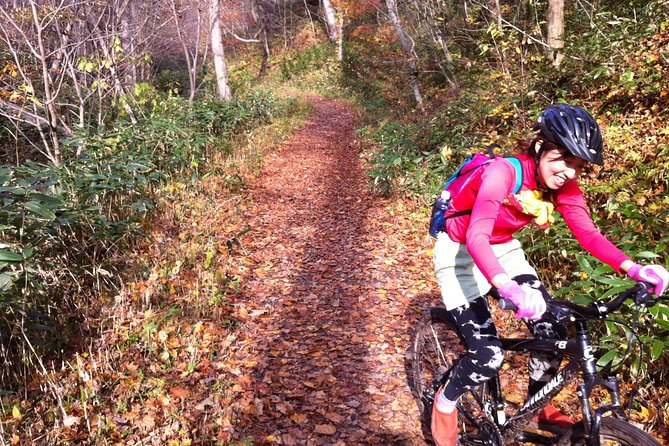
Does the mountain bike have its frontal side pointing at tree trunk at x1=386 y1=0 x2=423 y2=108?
no

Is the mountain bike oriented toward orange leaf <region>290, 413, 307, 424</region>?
no

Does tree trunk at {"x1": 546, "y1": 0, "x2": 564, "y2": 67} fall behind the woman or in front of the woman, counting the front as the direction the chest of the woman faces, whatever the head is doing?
behind

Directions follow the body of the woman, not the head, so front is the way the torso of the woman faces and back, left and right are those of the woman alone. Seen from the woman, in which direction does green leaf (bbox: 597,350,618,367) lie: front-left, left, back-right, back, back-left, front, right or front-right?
left

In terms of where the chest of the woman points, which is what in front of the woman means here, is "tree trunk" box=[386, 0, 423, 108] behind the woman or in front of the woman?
behind

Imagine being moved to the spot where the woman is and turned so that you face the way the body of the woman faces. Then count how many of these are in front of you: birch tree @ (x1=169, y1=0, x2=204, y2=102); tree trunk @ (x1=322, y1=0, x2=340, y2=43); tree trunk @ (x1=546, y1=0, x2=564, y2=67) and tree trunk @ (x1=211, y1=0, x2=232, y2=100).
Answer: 0

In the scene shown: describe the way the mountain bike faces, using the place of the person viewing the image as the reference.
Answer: facing the viewer and to the right of the viewer

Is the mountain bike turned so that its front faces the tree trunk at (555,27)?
no
